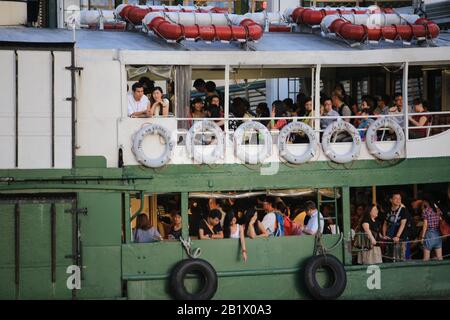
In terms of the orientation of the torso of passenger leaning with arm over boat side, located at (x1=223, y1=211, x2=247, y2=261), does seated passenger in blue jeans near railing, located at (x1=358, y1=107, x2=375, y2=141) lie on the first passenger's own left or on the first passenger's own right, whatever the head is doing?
on the first passenger's own left
